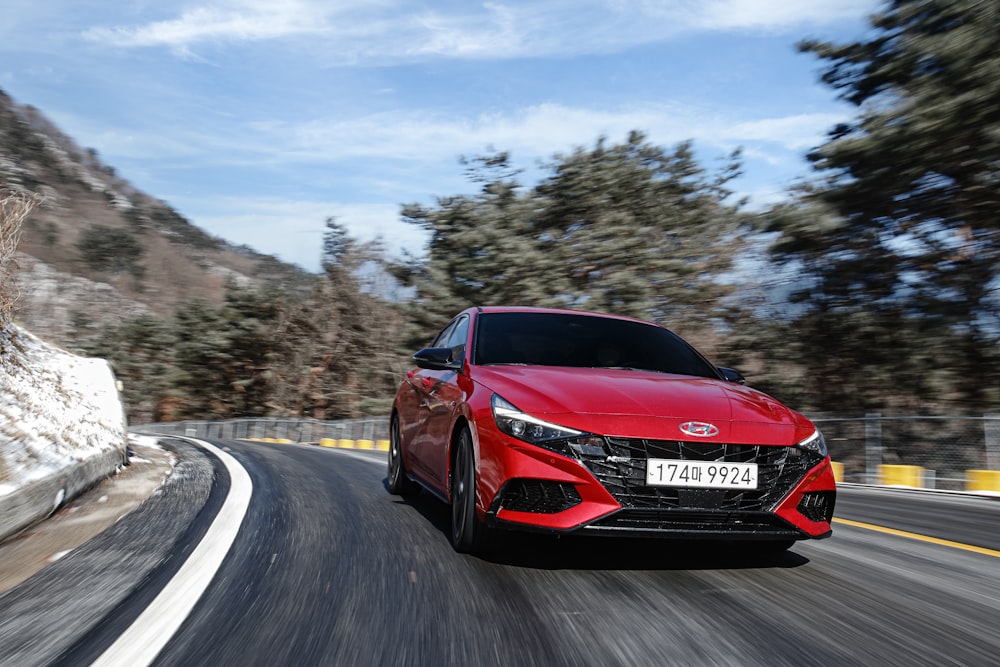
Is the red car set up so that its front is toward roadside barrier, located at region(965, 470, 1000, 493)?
no

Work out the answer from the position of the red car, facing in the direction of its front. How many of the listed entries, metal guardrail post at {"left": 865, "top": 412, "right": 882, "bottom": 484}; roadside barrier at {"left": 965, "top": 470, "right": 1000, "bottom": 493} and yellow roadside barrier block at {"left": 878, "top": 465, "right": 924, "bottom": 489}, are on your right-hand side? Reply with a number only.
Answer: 0

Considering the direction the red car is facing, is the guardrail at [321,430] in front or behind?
behind

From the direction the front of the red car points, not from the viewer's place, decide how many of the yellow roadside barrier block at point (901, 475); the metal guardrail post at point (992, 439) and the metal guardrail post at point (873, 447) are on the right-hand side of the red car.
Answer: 0

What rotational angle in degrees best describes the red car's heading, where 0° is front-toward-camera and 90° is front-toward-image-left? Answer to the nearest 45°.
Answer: approximately 315°

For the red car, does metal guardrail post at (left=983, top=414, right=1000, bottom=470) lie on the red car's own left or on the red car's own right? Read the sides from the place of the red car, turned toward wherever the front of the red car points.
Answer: on the red car's own left

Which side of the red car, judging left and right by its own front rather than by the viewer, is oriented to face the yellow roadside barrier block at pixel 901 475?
left

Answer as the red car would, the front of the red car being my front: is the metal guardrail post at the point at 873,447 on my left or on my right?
on my left
